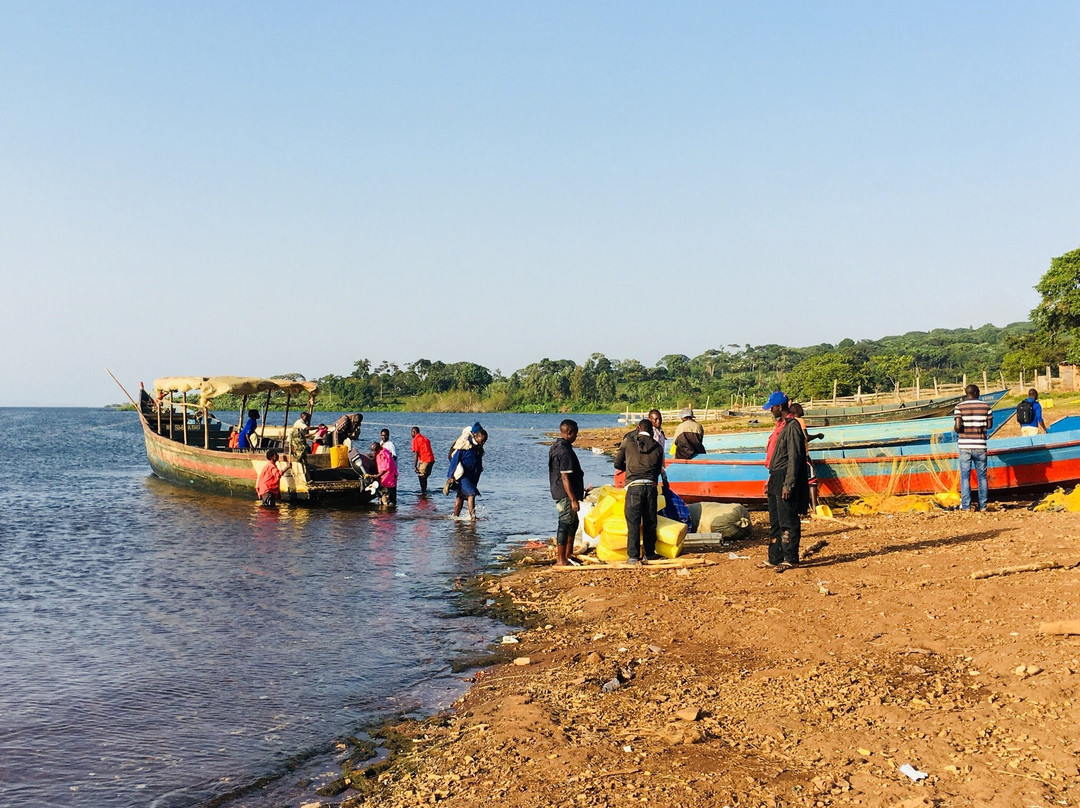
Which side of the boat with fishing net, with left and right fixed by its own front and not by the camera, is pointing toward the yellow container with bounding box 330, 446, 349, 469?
back

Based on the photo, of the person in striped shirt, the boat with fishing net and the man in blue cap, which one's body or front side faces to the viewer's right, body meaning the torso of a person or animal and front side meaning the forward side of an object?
the boat with fishing net

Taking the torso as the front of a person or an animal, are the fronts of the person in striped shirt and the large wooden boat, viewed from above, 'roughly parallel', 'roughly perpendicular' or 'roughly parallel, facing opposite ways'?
roughly perpendicular

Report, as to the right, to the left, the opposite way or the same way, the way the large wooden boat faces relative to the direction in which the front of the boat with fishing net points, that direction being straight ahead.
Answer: the opposite way

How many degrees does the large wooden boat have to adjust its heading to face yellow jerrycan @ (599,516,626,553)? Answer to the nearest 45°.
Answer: approximately 135° to its left

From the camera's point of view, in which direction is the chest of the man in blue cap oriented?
to the viewer's left

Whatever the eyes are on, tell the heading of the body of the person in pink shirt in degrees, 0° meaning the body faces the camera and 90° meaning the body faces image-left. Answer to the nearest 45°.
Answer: approximately 90°

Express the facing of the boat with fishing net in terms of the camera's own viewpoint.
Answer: facing to the right of the viewer
